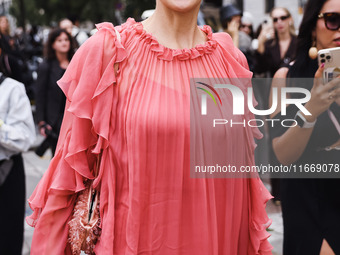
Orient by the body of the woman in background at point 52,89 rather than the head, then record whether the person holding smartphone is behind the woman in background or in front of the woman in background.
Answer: in front

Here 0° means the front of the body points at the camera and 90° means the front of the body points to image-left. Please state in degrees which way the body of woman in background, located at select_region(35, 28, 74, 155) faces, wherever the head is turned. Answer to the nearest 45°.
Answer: approximately 315°

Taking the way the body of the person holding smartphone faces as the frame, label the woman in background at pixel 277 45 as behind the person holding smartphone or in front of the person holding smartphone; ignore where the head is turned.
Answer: behind

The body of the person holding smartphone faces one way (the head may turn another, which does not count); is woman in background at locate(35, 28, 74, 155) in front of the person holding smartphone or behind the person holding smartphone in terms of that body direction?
behind

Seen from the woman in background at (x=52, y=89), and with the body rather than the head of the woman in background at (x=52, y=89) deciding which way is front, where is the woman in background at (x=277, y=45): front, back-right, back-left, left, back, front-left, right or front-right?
front-left
